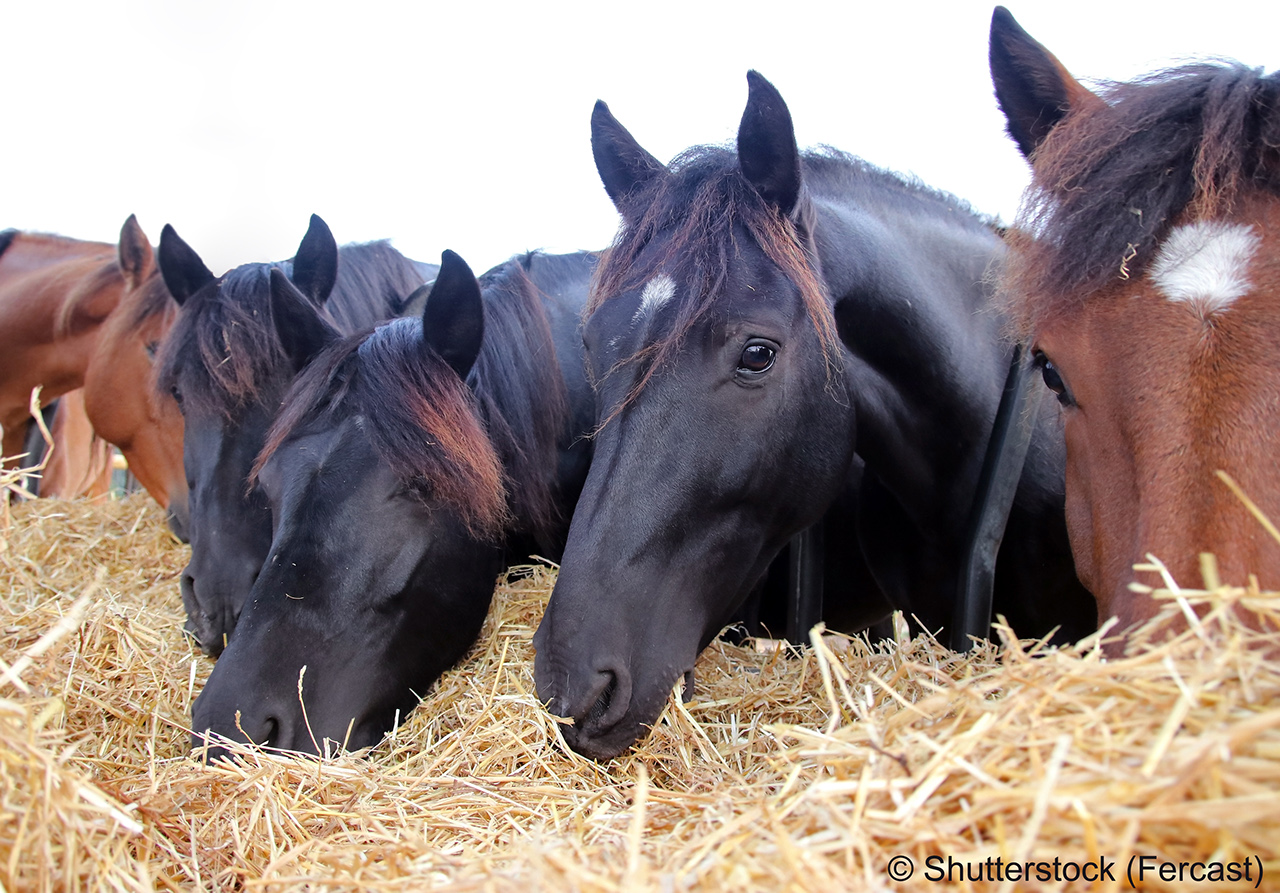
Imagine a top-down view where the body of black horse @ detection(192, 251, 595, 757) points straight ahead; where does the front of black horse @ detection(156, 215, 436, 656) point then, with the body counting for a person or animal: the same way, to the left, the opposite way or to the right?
the same way

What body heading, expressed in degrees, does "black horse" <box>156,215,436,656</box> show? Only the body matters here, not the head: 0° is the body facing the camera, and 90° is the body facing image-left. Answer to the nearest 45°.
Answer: approximately 45°

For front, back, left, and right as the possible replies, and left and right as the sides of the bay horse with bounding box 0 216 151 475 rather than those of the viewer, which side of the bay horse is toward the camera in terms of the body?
right

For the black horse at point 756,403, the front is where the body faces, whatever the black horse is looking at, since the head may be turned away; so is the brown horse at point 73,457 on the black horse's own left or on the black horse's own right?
on the black horse's own right

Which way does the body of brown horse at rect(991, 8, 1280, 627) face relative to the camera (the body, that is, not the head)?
toward the camera

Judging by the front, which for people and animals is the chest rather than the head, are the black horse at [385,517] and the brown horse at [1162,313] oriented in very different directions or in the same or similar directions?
same or similar directions

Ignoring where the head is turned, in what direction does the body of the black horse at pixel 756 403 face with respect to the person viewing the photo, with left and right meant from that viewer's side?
facing the viewer and to the left of the viewer
